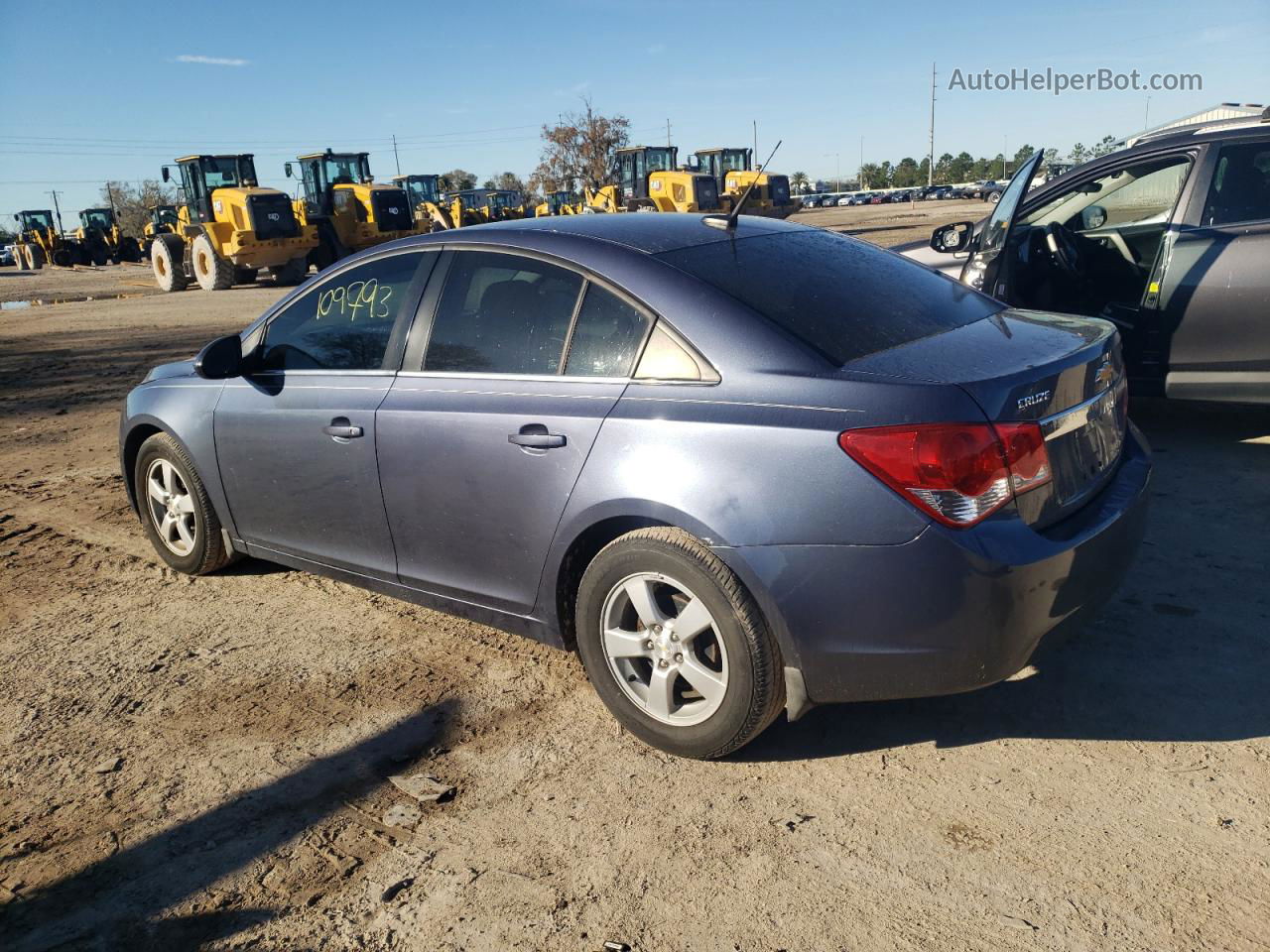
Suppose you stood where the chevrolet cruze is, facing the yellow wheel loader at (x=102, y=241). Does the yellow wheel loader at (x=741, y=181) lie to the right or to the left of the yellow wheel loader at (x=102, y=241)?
right

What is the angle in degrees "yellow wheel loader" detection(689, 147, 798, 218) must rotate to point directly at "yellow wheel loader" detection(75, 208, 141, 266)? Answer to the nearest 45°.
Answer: approximately 45° to its left

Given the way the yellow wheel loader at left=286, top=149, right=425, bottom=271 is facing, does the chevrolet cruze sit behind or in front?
behind

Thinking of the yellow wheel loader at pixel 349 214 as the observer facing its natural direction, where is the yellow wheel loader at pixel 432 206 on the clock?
The yellow wheel loader at pixel 432 206 is roughly at 2 o'clock from the yellow wheel loader at pixel 349 214.

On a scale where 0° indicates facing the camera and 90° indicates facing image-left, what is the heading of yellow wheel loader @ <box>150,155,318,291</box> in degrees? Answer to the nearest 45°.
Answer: approximately 135°

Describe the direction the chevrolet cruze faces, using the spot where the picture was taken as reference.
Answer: facing away from the viewer and to the left of the viewer

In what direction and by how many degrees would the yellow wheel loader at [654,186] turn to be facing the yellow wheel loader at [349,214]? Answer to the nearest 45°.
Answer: approximately 90° to its left

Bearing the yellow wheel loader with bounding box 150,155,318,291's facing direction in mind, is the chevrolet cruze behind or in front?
behind

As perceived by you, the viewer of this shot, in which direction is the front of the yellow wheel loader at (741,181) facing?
facing away from the viewer and to the left of the viewer

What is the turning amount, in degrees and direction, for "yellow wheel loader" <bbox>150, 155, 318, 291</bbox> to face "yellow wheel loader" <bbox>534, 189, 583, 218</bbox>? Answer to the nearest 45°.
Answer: approximately 90° to its right

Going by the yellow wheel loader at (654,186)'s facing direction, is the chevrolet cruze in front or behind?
behind

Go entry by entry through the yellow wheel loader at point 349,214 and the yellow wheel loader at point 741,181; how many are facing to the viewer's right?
0

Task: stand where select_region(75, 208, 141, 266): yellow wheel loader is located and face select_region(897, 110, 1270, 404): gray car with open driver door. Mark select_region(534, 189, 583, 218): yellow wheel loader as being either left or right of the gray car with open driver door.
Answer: left

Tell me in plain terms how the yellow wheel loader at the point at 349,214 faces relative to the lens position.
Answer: facing away from the viewer and to the left of the viewer

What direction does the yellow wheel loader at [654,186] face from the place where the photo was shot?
facing away from the viewer and to the left of the viewer
